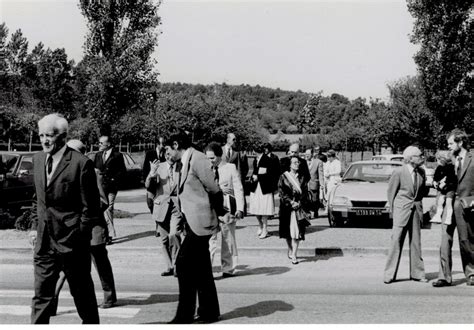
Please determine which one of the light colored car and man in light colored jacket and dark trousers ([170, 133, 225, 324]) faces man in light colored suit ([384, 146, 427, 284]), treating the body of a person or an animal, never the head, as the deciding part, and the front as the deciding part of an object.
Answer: the light colored car

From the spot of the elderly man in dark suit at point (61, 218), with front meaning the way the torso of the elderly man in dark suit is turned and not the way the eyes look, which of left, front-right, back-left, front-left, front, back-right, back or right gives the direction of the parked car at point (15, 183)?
back-right

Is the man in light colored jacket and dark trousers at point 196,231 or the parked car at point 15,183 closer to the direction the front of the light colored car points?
the man in light colored jacket and dark trousers

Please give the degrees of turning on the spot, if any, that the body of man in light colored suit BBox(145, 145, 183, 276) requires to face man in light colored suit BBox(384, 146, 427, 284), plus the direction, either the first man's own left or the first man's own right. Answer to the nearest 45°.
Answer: approximately 45° to the first man's own left

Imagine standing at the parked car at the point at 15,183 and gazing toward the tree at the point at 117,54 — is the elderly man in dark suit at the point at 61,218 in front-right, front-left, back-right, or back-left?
back-right

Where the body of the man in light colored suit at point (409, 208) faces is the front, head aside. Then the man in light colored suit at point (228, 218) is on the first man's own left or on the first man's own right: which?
on the first man's own right
